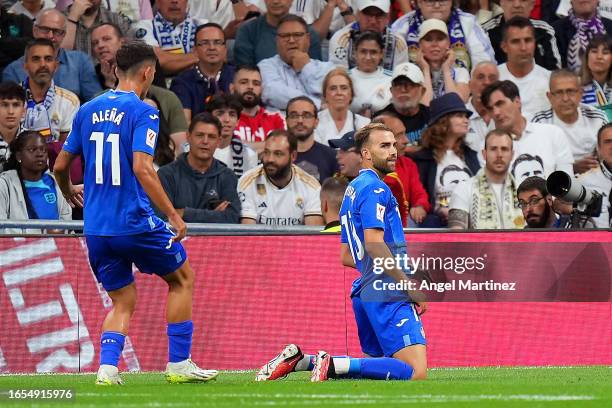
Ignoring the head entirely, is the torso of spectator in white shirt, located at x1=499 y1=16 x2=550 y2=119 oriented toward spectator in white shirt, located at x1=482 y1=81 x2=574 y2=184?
yes

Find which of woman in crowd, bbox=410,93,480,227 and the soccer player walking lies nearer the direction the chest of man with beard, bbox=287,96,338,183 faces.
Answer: the soccer player walking

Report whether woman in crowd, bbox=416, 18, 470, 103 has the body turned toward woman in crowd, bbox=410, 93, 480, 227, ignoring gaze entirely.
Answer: yes

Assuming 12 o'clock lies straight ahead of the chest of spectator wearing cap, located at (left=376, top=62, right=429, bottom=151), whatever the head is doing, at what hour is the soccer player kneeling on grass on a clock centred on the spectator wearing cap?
The soccer player kneeling on grass is roughly at 12 o'clock from the spectator wearing cap.

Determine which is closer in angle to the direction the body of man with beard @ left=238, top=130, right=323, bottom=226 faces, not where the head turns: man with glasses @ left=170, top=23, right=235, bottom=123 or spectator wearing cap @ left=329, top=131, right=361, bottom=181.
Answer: the spectator wearing cap

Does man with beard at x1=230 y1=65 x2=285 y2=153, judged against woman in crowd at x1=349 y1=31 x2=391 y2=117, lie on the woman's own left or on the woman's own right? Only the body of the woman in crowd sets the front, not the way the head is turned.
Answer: on the woman's own right

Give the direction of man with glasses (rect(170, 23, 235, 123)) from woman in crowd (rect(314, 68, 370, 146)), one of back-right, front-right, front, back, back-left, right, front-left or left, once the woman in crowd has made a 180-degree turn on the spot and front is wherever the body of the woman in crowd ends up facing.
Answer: left

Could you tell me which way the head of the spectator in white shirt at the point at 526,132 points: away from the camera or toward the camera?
toward the camera

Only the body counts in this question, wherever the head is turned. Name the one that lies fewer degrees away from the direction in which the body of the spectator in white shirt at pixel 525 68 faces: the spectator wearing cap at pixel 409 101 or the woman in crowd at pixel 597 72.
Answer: the spectator wearing cap

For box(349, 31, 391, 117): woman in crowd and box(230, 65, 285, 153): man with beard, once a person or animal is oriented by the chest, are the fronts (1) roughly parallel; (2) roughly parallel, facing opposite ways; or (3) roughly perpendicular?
roughly parallel

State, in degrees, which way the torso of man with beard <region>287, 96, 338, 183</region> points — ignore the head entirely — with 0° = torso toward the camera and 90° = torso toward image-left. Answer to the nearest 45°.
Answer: approximately 0°

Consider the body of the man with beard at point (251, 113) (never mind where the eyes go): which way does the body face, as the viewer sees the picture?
toward the camera

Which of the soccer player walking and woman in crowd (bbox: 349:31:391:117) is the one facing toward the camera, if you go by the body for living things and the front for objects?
the woman in crowd

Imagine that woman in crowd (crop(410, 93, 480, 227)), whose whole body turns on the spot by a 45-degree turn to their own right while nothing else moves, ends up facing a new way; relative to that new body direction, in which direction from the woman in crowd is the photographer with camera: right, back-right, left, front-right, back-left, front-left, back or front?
left

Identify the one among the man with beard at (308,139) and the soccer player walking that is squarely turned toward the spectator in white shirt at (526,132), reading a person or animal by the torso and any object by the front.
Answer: the soccer player walking

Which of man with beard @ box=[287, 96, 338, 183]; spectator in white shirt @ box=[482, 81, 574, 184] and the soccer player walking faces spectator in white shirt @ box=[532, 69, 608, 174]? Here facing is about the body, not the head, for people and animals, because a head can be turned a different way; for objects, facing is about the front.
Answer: the soccer player walking

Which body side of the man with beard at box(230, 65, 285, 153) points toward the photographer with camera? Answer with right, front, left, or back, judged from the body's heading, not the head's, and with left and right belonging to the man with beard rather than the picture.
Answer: left

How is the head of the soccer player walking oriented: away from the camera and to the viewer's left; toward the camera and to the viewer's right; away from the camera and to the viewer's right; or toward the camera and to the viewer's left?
away from the camera and to the viewer's right

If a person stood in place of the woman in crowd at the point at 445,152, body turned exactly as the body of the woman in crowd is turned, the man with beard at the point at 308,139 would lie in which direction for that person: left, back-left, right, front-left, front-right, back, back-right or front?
back-right
